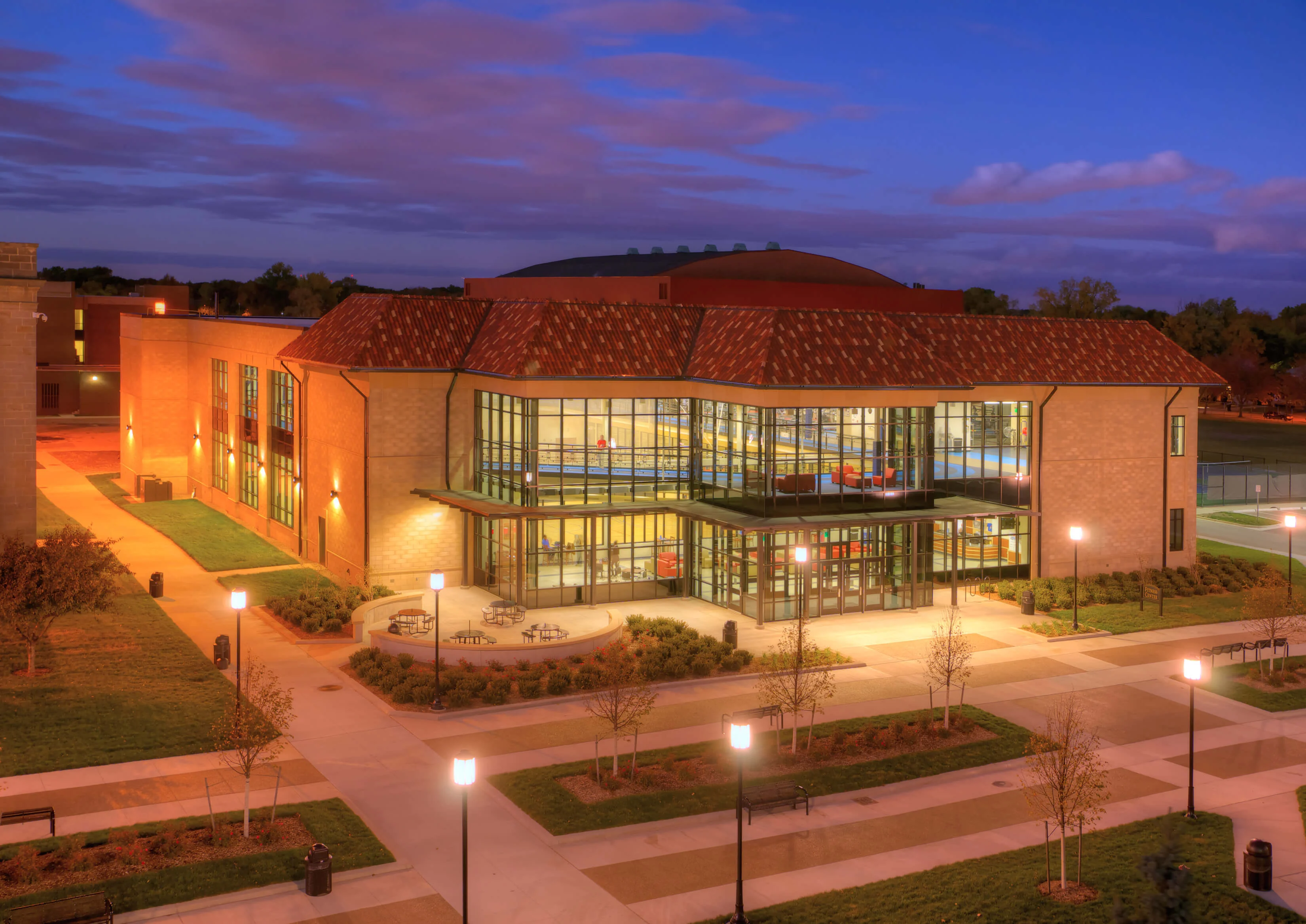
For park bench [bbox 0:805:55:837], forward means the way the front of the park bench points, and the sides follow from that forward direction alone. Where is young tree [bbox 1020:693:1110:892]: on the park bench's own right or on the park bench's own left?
on the park bench's own right

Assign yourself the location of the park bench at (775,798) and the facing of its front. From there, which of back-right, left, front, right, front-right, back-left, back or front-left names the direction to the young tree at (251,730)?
back-right

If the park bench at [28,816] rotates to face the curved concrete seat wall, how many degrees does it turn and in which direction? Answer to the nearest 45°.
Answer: approximately 45° to its right

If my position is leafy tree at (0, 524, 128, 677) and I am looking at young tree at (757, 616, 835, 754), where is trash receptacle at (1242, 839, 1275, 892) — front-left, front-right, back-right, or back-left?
front-right

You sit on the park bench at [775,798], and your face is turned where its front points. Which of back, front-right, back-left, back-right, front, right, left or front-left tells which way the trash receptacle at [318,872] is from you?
right

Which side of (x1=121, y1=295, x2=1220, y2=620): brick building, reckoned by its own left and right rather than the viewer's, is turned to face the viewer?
front

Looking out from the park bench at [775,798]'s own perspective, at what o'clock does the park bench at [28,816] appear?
the park bench at [28,816] is roughly at 4 o'clock from the park bench at [775,798].

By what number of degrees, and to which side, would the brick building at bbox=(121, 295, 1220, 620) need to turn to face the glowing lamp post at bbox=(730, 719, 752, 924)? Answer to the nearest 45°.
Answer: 0° — it already faces it

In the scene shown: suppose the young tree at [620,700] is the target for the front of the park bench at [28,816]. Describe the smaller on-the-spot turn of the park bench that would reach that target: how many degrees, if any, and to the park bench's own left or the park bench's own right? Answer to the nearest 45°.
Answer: approximately 90° to the park bench's own right

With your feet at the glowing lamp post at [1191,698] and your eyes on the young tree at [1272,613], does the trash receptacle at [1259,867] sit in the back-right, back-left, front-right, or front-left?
back-right

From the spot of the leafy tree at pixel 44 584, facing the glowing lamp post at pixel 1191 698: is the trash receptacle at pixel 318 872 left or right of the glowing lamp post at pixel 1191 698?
right

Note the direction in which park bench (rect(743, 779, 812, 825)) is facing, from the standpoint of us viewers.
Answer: facing the viewer and to the right of the viewer

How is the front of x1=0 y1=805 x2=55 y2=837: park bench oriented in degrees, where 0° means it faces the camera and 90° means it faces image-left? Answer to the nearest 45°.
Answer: approximately 180°

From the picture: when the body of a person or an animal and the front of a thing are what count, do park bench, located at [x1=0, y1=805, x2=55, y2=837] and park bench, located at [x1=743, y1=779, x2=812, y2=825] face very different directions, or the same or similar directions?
very different directions

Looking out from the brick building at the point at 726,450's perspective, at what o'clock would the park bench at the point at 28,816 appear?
The park bench is roughly at 1 o'clock from the brick building.

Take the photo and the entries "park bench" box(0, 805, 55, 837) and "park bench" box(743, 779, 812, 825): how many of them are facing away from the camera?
1
